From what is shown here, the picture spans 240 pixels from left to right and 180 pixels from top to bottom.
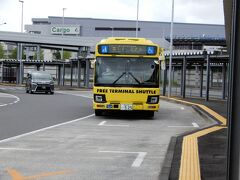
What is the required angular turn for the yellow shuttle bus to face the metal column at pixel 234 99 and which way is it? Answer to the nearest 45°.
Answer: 0° — it already faces it

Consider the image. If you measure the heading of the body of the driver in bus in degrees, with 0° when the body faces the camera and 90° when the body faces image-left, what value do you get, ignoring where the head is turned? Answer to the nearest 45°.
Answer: approximately 0°

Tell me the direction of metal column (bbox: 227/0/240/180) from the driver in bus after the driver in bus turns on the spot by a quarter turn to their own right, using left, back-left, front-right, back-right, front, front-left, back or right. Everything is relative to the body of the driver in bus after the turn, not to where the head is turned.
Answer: left

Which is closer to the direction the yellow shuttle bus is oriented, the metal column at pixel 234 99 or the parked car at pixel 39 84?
the metal column

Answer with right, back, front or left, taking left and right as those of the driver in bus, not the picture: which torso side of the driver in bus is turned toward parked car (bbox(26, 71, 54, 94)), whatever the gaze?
back
